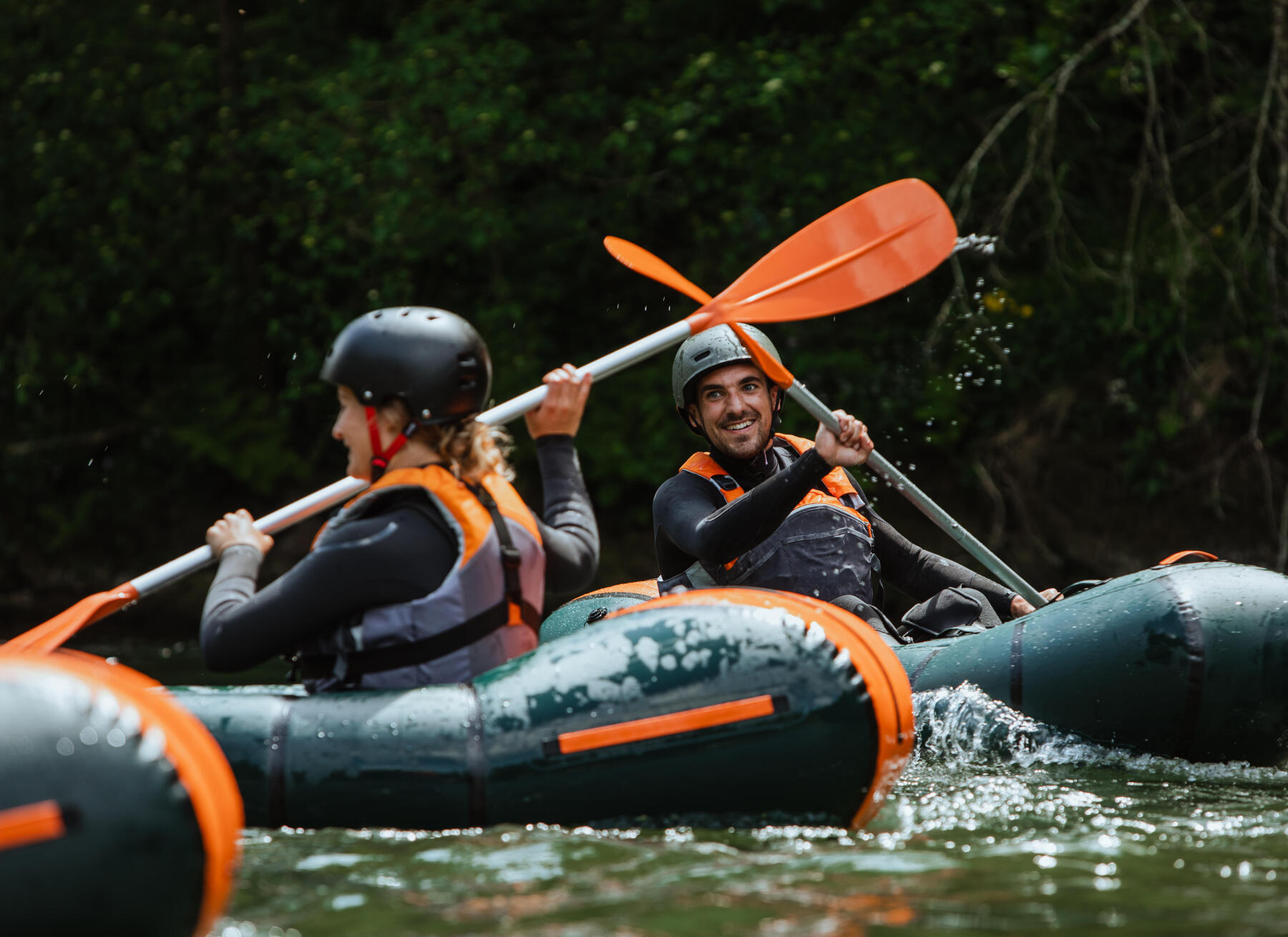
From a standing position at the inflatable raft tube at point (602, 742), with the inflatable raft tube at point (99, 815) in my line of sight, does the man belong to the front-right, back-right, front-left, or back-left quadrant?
back-right

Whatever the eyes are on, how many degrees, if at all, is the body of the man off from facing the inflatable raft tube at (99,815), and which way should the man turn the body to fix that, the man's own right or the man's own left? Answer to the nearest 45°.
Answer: approximately 45° to the man's own right

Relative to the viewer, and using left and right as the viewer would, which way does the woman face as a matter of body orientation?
facing away from the viewer and to the left of the viewer

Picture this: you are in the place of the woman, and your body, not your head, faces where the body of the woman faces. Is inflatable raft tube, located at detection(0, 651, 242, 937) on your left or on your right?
on your left

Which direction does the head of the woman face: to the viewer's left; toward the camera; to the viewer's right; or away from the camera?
to the viewer's left

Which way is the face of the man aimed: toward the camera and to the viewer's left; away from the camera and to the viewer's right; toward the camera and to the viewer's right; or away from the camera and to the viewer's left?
toward the camera and to the viewer's left

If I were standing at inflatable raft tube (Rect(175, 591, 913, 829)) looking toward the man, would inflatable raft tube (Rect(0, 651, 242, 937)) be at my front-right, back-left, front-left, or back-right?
back-left
